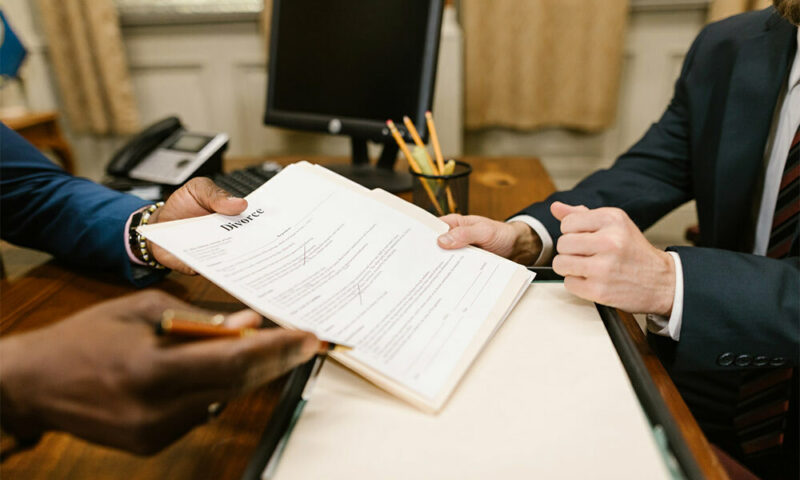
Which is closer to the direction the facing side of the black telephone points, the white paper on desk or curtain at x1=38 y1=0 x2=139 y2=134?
the white paper on desk

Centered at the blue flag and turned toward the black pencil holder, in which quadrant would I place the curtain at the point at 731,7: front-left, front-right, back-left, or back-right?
front-left

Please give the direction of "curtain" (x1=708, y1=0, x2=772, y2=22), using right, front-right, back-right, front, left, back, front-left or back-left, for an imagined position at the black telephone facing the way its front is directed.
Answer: back-left

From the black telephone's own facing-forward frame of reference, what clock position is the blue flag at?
The blue flag is roughly at 4 o'clock from the black telephone.

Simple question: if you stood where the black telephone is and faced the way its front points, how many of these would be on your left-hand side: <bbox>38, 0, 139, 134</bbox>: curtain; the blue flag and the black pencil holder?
1

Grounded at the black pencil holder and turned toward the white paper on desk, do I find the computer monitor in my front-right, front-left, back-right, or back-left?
back-right

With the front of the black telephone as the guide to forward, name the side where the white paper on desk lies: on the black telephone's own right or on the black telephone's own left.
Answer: on the black telephone's own left

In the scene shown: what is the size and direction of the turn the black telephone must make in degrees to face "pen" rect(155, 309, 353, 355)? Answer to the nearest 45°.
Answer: approximately 45° to its left

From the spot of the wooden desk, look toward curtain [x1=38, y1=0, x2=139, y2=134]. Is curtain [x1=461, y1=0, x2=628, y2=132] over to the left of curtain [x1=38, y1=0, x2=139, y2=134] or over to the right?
right

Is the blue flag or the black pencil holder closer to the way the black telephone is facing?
the black pencil holder

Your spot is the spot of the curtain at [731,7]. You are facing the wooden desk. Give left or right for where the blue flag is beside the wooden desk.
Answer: right

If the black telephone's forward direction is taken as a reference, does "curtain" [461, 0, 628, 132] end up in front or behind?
behind

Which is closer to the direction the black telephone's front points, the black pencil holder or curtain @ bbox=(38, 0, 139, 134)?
the black pencil holder
